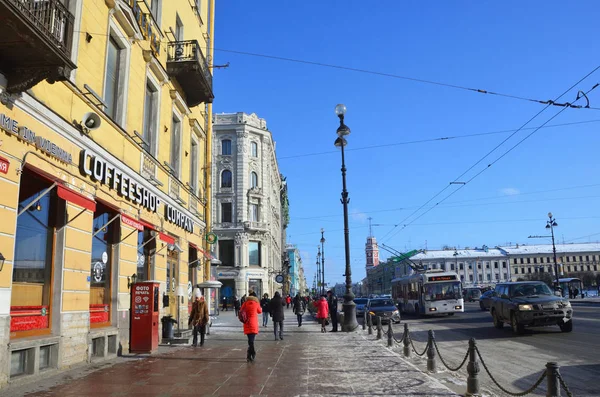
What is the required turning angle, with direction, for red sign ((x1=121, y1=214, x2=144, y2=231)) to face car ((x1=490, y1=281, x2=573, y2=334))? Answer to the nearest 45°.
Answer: approximately 45° to its left

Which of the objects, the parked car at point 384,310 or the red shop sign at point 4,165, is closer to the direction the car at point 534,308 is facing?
the red shop sign

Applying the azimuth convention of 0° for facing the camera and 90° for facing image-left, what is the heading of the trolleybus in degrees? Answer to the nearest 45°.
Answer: approximately 315°

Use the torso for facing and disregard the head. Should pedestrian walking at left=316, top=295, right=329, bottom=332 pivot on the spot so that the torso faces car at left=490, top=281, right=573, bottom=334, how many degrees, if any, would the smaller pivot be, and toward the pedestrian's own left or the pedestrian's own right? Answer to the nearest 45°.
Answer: approximately 135° to the pedestrian's own right

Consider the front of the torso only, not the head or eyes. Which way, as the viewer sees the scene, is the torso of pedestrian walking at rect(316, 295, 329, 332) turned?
away from the camera

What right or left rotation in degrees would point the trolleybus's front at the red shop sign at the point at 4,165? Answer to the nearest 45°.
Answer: approximately 45° to its right

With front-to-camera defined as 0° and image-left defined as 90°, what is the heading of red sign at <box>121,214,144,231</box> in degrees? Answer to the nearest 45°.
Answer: approximately 315°
